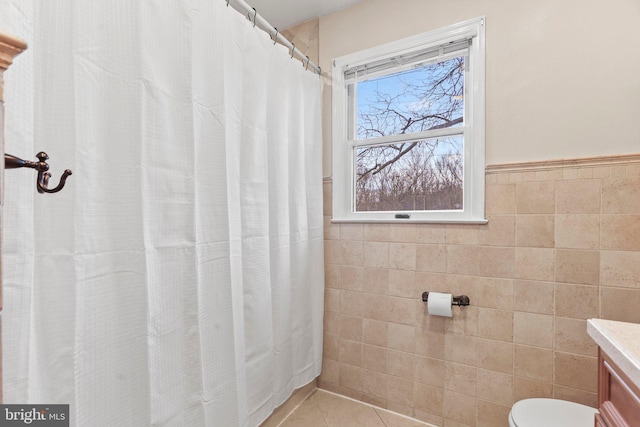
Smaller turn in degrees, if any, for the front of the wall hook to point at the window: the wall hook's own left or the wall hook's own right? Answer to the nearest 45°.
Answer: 0° — it already faces it

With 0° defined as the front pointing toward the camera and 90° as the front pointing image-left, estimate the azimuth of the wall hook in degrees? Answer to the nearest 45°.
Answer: approximately 270°

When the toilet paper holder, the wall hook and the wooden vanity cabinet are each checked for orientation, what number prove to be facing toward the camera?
1

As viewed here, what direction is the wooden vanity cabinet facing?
to the viewer's left

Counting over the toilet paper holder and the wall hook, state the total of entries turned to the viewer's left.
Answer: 0

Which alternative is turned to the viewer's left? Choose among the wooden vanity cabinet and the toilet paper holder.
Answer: the wooden vanity cabinet

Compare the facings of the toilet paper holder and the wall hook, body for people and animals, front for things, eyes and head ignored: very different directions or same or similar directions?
very different directions

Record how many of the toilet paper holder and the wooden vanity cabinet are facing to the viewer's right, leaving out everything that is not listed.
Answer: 0

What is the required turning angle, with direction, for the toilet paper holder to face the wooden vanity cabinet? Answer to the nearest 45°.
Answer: approximately 45° to its left
